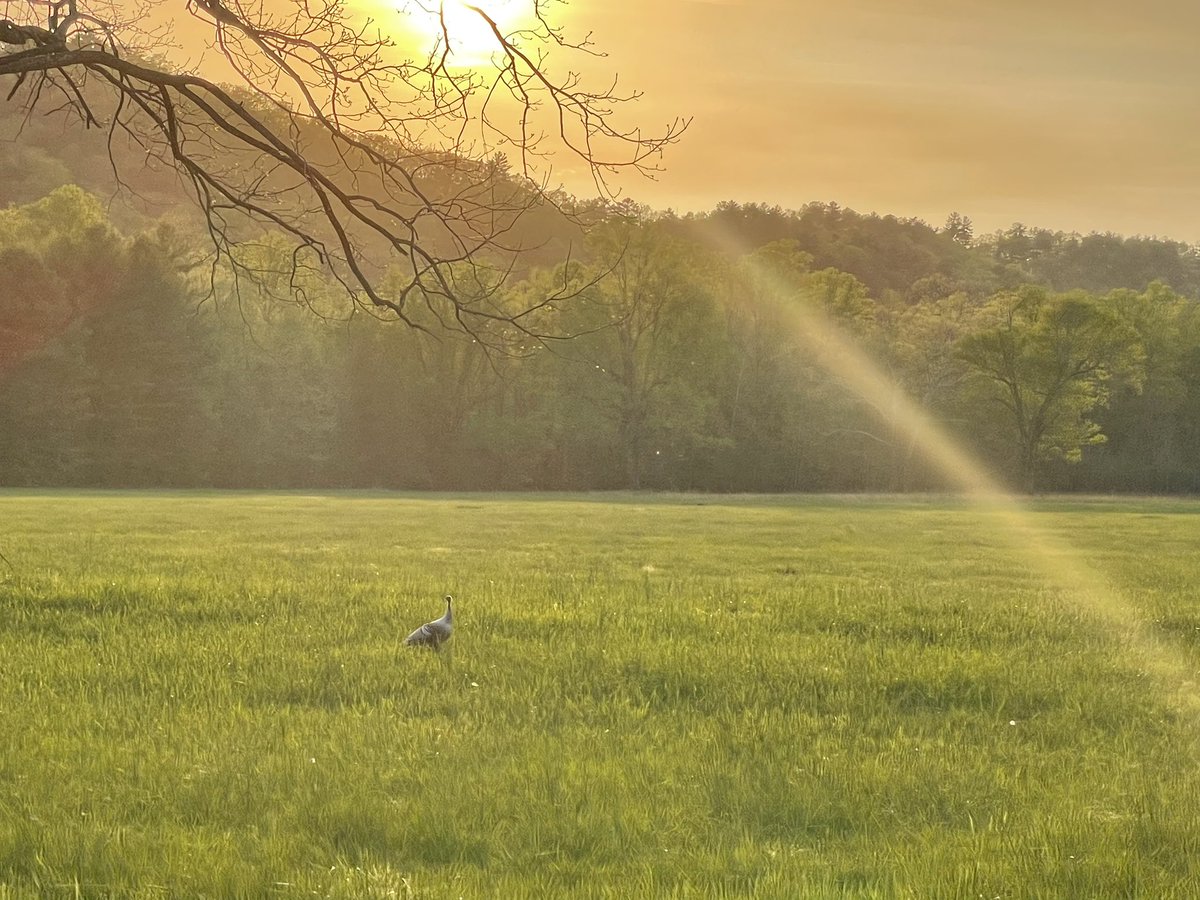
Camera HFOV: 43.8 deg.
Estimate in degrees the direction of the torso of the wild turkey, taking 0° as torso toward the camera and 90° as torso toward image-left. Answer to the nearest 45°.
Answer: approximately 270°
